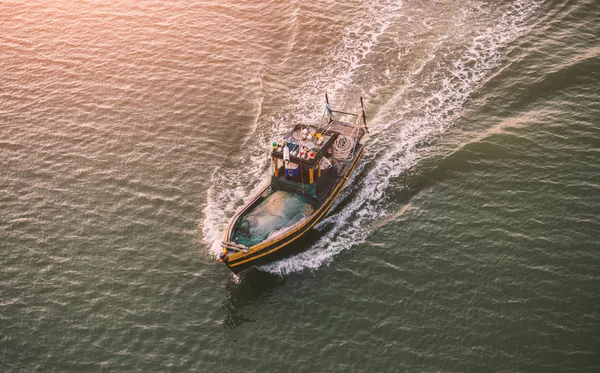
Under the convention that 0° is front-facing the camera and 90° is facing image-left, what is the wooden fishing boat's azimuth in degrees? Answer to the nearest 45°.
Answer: approximately 45°
